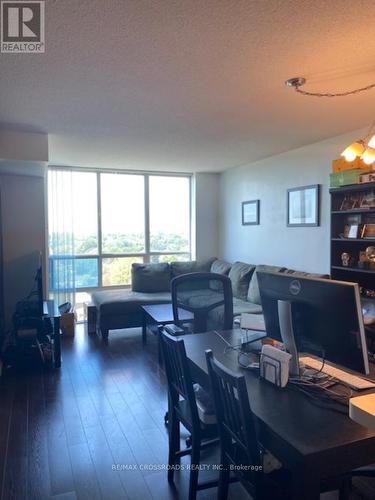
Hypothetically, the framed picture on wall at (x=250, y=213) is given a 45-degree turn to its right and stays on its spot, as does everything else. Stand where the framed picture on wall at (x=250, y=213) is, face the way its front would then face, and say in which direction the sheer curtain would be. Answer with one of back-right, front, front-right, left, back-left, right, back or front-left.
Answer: front

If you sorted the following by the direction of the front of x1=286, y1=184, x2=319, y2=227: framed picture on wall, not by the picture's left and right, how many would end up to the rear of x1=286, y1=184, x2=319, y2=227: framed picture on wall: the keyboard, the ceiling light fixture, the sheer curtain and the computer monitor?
0

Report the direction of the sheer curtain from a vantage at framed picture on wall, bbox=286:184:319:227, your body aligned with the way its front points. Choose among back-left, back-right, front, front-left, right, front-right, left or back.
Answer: front-right

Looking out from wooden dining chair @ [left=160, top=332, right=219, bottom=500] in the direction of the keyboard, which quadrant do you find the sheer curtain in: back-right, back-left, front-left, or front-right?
back-left

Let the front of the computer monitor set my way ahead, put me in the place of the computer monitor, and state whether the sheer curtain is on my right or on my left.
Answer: on my left

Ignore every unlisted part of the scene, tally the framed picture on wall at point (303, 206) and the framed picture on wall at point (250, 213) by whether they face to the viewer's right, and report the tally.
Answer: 0

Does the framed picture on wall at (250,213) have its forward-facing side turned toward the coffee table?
yes

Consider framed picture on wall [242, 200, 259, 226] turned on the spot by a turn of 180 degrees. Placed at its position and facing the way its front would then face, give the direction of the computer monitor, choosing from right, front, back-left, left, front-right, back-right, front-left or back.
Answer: back-right

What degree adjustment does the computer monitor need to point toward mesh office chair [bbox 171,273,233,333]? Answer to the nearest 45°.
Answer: approximately 90° to its left

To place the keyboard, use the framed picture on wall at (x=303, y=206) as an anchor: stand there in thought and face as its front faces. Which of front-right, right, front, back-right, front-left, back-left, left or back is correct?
front-left

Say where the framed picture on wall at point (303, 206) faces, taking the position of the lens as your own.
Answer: facing the viewer and to the left of the viewer
